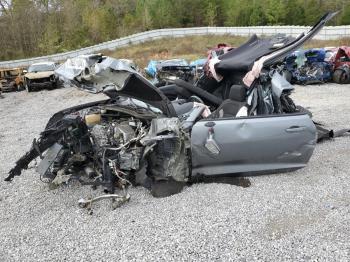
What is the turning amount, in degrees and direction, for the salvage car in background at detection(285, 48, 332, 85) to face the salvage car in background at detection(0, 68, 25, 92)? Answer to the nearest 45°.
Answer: approximately 90° to its right

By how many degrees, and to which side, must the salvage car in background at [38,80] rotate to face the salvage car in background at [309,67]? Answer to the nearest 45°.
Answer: approximately 45° to its left

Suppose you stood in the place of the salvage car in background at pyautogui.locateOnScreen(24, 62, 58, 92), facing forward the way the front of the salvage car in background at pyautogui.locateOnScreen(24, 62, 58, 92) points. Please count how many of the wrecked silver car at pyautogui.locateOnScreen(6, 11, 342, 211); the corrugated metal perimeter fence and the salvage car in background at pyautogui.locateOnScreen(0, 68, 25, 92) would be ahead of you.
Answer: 1

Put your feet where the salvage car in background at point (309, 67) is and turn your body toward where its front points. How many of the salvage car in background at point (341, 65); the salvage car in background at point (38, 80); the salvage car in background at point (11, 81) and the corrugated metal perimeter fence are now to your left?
1

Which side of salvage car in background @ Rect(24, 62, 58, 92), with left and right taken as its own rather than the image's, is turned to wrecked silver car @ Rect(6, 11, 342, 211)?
front

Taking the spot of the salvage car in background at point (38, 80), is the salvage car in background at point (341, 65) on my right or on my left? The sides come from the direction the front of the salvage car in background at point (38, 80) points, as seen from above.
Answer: on my left

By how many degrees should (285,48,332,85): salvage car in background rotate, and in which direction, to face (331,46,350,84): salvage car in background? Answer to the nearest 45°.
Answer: approximately 90° to its left

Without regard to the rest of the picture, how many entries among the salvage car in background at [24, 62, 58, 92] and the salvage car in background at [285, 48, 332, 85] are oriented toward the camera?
2

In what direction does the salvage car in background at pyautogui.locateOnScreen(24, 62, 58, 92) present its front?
toward the camera

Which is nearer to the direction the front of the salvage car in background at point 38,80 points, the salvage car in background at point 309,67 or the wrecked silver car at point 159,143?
the wrecked silver car

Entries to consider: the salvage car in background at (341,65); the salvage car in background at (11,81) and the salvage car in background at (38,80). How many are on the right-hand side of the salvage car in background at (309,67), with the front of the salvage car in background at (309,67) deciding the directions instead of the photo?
2

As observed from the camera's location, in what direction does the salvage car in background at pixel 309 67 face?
facing the viewer

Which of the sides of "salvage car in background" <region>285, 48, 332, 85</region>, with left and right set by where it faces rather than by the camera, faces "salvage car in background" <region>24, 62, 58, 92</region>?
right
